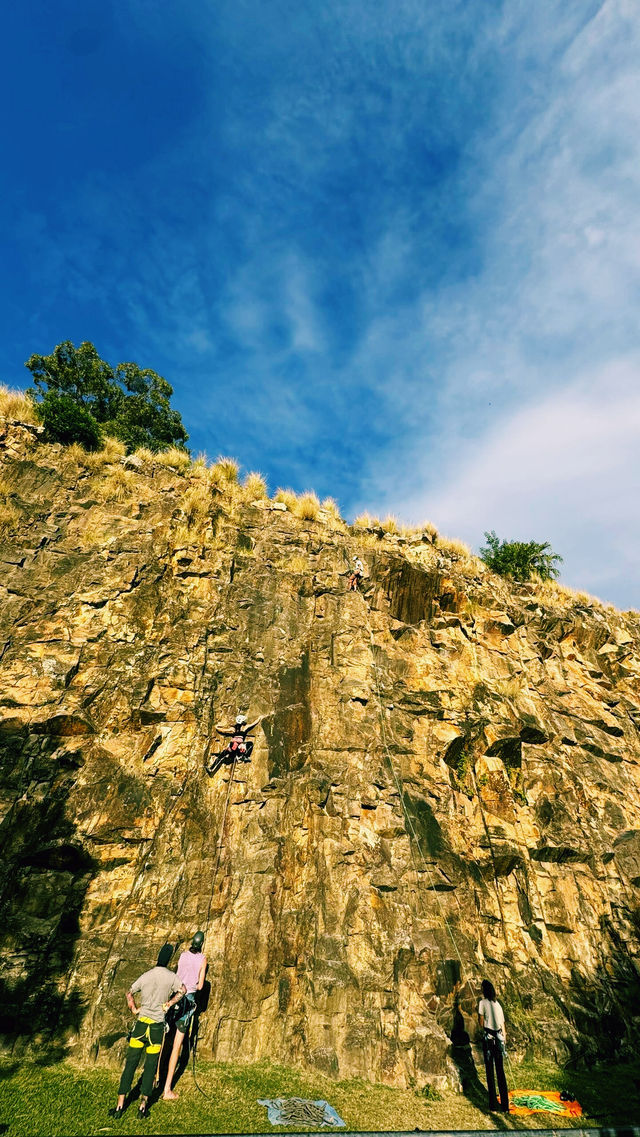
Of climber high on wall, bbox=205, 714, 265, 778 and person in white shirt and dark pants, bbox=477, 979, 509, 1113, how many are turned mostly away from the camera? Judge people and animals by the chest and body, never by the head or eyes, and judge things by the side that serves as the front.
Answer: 2

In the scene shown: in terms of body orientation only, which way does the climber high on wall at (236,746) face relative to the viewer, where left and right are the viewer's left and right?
facing away from the viewer

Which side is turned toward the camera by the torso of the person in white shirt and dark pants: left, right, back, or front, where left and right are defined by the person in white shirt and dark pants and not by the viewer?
back

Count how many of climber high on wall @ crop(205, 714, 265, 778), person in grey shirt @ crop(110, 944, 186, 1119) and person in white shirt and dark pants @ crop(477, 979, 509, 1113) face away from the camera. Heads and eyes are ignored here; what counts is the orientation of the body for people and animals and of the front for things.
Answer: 3

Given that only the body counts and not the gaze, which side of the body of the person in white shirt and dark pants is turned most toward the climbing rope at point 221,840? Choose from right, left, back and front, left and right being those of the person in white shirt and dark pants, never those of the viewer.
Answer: left

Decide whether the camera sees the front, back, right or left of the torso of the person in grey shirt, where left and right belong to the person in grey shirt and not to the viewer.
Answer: back

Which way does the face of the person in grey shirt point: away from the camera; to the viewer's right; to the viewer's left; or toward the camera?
away from the camera
